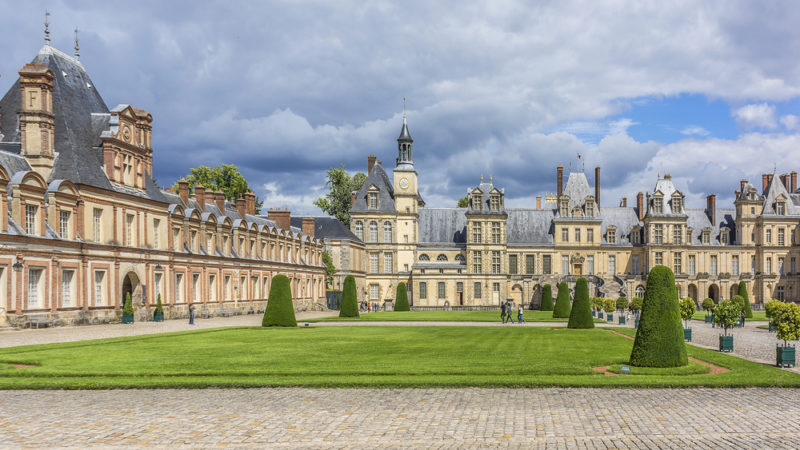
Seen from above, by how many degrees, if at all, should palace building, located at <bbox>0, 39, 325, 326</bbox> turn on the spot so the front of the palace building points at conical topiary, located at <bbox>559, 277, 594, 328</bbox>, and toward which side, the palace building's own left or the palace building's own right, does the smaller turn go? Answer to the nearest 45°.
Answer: approximately 45° to the palace building's own left

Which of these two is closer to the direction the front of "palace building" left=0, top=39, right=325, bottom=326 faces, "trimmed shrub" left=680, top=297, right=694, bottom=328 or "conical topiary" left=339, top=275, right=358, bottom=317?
the trimmed shrub

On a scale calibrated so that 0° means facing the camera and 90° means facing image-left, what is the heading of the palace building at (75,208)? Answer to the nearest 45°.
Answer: approximately 315°

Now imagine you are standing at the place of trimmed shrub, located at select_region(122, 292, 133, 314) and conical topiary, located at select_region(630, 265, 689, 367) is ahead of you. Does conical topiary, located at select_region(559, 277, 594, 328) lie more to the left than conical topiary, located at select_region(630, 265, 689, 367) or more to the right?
left

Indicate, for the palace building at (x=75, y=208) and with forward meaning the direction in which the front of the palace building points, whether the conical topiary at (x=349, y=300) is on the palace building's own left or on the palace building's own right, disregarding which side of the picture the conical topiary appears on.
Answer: on the palace building's own left
